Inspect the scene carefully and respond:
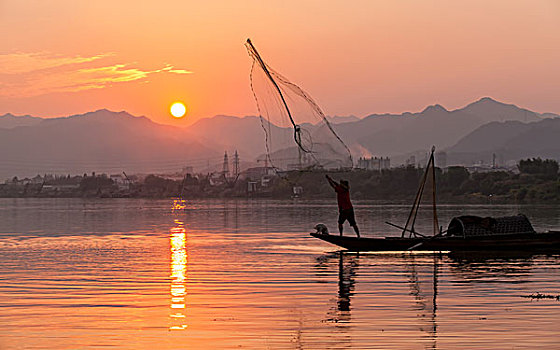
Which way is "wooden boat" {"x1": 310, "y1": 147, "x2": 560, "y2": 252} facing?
to the viewer's left
